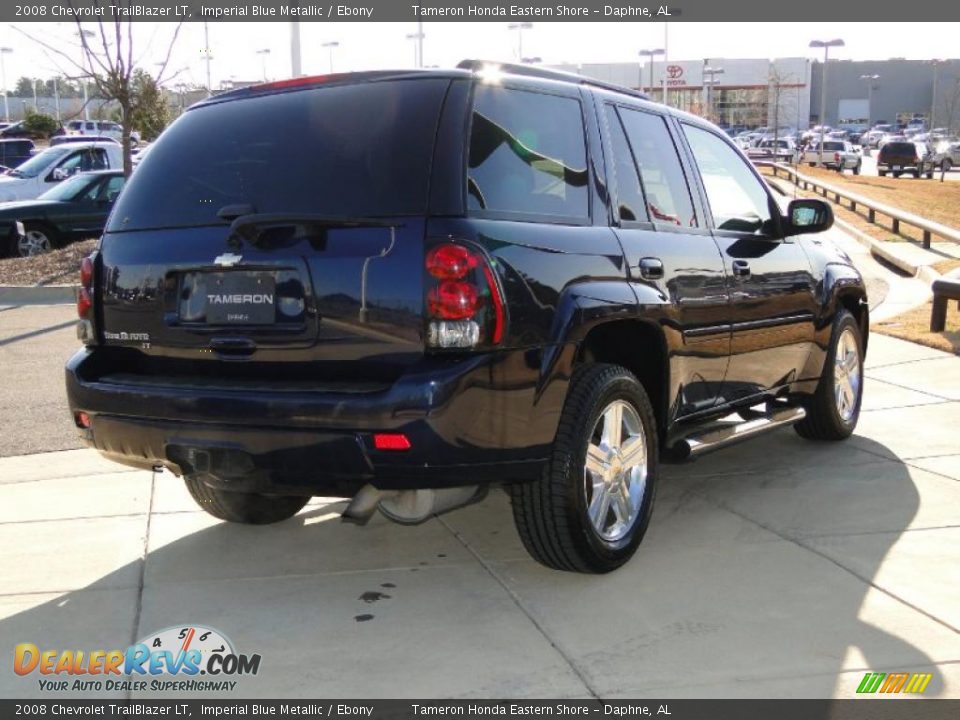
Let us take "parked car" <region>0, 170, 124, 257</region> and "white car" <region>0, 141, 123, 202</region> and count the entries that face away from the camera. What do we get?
0

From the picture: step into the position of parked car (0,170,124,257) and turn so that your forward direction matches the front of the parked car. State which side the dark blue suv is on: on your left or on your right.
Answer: on your left

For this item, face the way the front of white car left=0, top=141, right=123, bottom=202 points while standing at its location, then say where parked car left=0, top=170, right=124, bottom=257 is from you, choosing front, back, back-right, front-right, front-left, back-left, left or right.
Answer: front-left

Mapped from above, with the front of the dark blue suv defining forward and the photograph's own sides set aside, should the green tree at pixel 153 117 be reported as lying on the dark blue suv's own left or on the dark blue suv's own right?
on the dark blue suv's own left

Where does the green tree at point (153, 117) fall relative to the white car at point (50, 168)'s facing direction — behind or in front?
behind

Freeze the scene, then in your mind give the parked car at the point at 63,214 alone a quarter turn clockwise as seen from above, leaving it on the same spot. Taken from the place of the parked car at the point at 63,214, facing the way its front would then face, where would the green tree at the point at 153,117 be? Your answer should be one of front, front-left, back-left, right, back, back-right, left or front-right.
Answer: front-right

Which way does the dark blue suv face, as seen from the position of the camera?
facing away from the viewer and to the right of the viewer

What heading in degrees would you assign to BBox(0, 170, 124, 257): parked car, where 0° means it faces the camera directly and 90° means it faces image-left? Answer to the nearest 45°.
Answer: approximately 45°
